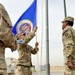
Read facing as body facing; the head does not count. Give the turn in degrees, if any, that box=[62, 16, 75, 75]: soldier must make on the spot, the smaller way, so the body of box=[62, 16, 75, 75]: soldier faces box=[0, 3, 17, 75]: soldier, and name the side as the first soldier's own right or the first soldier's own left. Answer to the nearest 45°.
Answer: approximately 45° to the first soldier's own left

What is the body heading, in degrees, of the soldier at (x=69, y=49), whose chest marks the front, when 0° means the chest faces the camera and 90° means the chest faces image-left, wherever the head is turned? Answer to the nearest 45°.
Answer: approximately 90°
